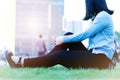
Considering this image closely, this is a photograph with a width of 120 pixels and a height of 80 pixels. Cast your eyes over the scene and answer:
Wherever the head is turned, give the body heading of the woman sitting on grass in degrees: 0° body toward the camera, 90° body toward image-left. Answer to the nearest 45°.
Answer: approximately 90°
